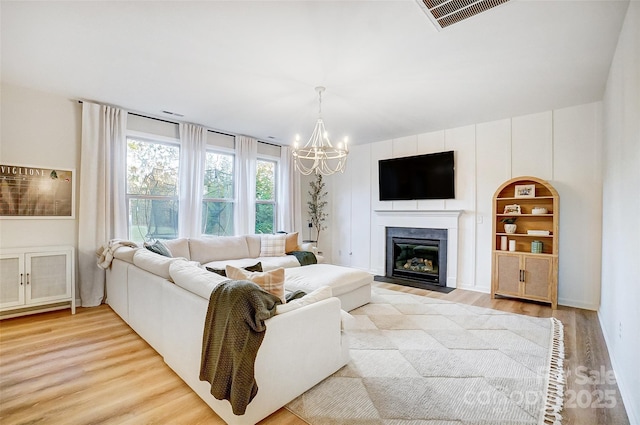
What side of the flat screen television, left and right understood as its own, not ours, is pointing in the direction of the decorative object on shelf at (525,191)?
left

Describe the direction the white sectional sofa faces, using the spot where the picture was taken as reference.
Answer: facing away from the viewer and to the right of the viewer

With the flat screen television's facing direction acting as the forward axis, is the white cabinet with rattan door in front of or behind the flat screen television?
in front

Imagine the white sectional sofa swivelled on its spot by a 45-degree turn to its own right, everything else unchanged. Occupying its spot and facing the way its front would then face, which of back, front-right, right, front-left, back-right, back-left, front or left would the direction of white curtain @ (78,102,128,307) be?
back-left

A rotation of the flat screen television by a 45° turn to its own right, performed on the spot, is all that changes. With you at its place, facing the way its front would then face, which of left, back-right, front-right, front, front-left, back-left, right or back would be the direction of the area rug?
left

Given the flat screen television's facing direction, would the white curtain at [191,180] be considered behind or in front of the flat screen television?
in front

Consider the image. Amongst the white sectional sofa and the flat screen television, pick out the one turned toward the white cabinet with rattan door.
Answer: the flat screen television

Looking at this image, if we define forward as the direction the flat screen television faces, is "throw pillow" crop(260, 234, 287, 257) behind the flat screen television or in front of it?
in front
